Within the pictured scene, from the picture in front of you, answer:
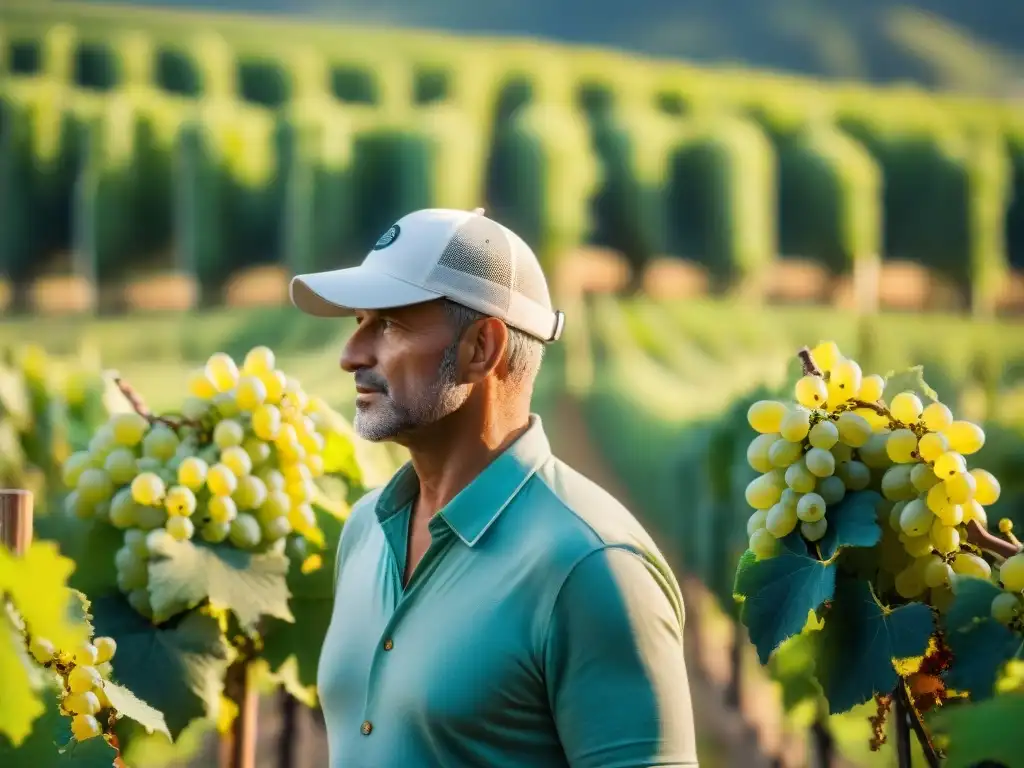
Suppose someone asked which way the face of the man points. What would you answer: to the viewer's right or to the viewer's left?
to the viewer's left

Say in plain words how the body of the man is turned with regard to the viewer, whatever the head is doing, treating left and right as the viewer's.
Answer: facing the viewer and to the left of the viewer

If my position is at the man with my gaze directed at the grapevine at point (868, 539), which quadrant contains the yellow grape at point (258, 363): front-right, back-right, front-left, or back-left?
back-left
